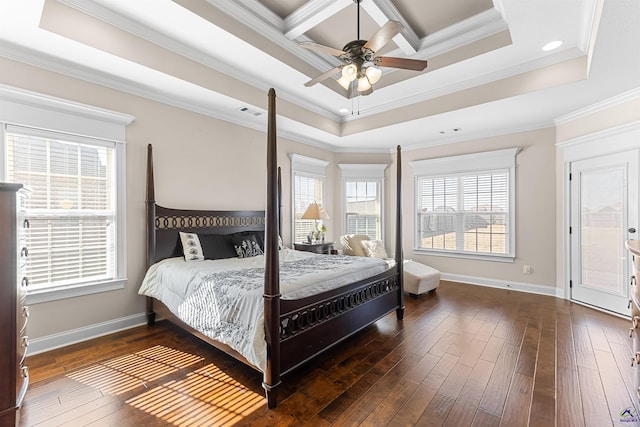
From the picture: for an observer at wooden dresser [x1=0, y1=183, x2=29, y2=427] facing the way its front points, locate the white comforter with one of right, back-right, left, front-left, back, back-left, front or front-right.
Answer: front

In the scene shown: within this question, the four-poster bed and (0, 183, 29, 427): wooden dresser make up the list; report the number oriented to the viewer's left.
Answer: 0

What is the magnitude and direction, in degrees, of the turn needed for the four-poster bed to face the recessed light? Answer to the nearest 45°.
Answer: approximately 45° to its left

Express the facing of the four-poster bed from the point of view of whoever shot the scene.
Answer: facing the viewer and to the right of the viewer

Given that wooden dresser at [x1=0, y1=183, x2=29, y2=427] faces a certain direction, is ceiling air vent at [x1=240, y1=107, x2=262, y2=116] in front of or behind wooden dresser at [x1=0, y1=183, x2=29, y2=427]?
in front

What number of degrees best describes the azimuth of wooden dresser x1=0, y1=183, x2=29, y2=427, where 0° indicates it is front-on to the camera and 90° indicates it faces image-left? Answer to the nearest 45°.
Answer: approximately 270°

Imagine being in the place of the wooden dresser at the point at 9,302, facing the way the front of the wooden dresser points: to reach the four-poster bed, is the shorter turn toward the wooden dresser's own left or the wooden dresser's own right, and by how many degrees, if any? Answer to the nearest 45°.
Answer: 0° — it already faces it
